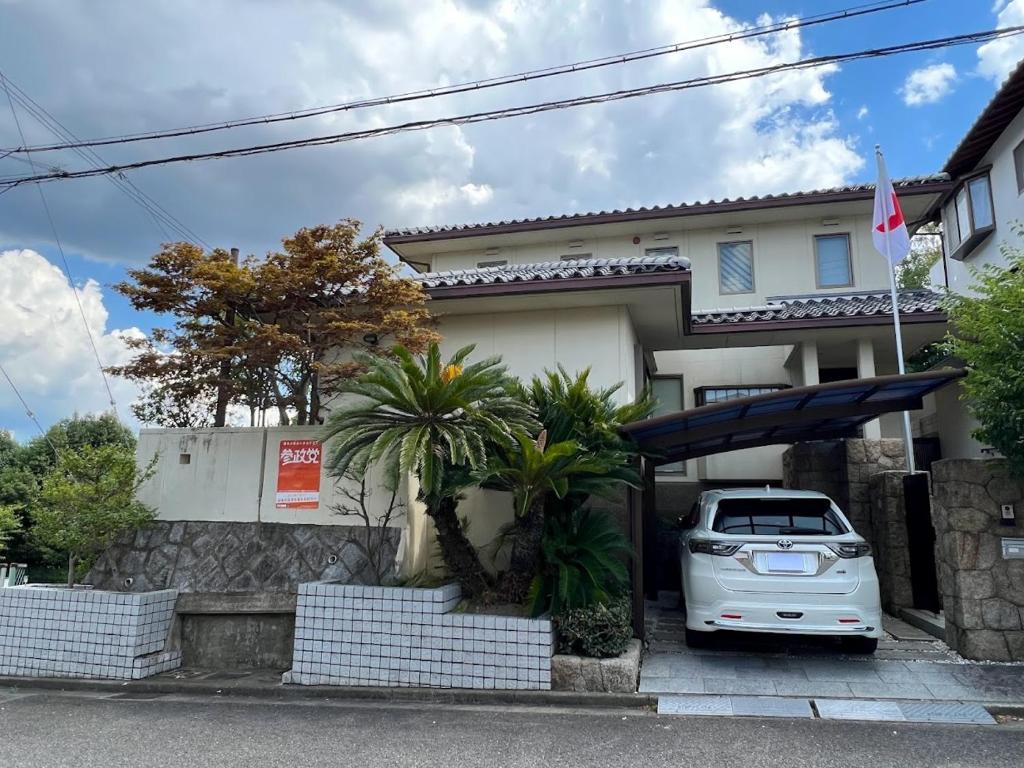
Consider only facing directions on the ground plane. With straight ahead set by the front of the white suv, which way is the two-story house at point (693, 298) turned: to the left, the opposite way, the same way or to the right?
the opposite way

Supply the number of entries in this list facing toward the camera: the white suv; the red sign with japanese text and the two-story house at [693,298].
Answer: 2

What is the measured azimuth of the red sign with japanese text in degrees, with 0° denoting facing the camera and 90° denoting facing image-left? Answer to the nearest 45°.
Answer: approximately 0°

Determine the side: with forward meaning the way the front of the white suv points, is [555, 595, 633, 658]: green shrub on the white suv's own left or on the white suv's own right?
on the white suv's own left

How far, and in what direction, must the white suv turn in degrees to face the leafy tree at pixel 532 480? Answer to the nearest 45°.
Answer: approximately 90° to its left

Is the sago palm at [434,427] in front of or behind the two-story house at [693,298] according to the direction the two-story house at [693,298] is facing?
in front

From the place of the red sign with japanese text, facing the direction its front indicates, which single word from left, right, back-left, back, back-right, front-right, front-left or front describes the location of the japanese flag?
left

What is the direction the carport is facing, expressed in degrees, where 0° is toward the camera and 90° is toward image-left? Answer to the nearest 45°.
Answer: approximately 0°

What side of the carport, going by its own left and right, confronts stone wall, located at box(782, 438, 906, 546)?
back

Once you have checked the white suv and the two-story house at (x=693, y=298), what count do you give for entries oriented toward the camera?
1

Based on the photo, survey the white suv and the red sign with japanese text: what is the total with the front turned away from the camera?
1

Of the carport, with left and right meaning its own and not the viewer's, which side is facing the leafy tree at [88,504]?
right

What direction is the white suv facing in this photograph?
away from the camera
